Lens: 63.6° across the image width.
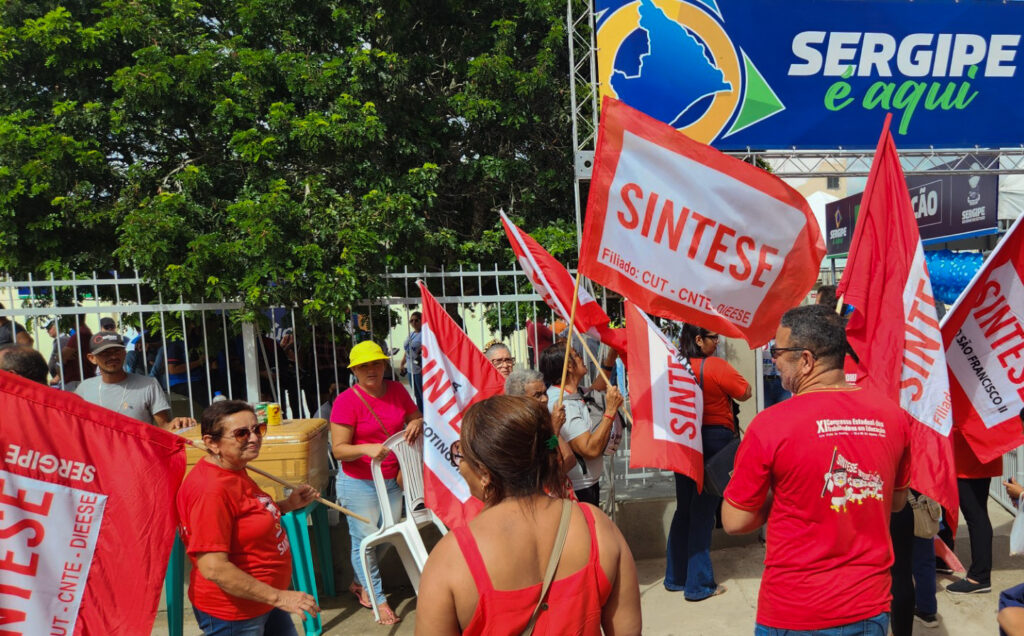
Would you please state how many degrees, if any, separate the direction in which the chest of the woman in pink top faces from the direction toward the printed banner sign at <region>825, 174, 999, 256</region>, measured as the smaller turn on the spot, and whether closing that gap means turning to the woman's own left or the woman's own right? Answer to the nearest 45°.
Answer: approximately 135° to the woman's own left

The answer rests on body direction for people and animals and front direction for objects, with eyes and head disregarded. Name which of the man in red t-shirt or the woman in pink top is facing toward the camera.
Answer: the woman in pink top

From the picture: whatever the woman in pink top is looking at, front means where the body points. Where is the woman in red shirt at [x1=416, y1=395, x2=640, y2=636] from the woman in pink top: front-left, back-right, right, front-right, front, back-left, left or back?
front

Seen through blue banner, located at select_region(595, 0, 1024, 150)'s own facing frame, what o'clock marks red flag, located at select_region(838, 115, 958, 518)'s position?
The red flag is roughly at 12 o'clock from the blue banner.

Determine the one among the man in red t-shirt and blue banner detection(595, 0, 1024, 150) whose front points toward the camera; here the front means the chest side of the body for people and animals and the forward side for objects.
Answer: the blue banner

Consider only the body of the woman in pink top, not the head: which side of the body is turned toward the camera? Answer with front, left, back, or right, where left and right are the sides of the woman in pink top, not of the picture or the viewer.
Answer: front

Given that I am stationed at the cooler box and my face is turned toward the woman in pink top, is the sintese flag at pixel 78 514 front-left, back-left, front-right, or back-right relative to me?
back-right

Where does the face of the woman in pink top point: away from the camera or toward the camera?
toward the camera

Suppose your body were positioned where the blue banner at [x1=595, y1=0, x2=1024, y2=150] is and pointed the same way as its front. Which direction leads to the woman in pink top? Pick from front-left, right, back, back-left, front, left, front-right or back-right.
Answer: front-right

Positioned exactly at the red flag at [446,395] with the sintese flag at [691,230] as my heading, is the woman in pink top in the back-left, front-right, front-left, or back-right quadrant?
back-left

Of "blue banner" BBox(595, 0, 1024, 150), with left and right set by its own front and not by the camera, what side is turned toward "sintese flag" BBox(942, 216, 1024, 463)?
front

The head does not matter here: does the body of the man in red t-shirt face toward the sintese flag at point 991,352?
no

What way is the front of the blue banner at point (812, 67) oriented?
toward the camera

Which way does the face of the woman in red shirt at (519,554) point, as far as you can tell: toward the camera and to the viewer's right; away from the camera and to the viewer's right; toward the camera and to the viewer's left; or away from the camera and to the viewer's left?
away from the camera and to the viewer's left

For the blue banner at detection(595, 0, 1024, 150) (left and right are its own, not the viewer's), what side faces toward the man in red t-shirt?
front

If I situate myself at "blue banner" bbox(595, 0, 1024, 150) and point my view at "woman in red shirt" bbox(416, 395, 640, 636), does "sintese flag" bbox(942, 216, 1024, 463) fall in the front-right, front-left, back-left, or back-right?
front-left
